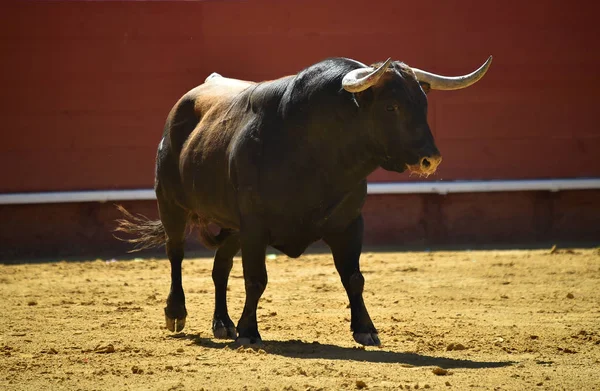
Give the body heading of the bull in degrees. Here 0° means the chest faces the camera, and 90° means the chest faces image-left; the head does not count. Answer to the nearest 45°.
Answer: approximately 315°
